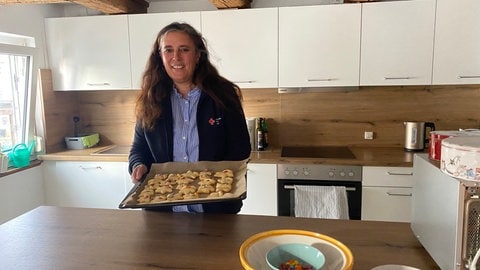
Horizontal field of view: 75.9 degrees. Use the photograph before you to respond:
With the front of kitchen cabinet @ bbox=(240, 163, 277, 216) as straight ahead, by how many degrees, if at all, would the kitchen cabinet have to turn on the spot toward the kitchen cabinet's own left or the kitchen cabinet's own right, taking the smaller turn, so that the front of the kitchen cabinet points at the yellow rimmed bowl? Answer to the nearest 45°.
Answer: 0° — it already faces it

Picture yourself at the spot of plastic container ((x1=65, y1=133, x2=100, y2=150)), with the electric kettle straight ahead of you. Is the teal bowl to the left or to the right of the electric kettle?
right

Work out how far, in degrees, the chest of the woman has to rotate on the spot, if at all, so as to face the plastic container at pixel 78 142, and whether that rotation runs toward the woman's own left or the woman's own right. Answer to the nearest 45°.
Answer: approximately 135° to the woman's own right

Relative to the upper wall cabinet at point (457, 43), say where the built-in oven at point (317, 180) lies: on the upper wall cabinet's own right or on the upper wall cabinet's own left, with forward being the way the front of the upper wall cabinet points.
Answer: on the upper wall cabinet's own right

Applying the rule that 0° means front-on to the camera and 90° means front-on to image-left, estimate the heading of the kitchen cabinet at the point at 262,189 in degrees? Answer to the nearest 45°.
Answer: approximately 0°

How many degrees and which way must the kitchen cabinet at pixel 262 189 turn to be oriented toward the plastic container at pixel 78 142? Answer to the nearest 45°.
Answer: approximately 90° to its right

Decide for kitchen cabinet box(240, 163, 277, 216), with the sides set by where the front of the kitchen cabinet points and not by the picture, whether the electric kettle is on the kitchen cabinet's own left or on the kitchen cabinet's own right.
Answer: on the kitchen cabinet's own left

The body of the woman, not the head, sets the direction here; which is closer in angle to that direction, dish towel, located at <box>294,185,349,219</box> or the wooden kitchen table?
the wooden kitchen table

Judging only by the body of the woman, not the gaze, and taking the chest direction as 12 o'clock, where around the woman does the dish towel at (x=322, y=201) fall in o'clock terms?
The dish towel is roughly at 8 o'clock from the woman.
